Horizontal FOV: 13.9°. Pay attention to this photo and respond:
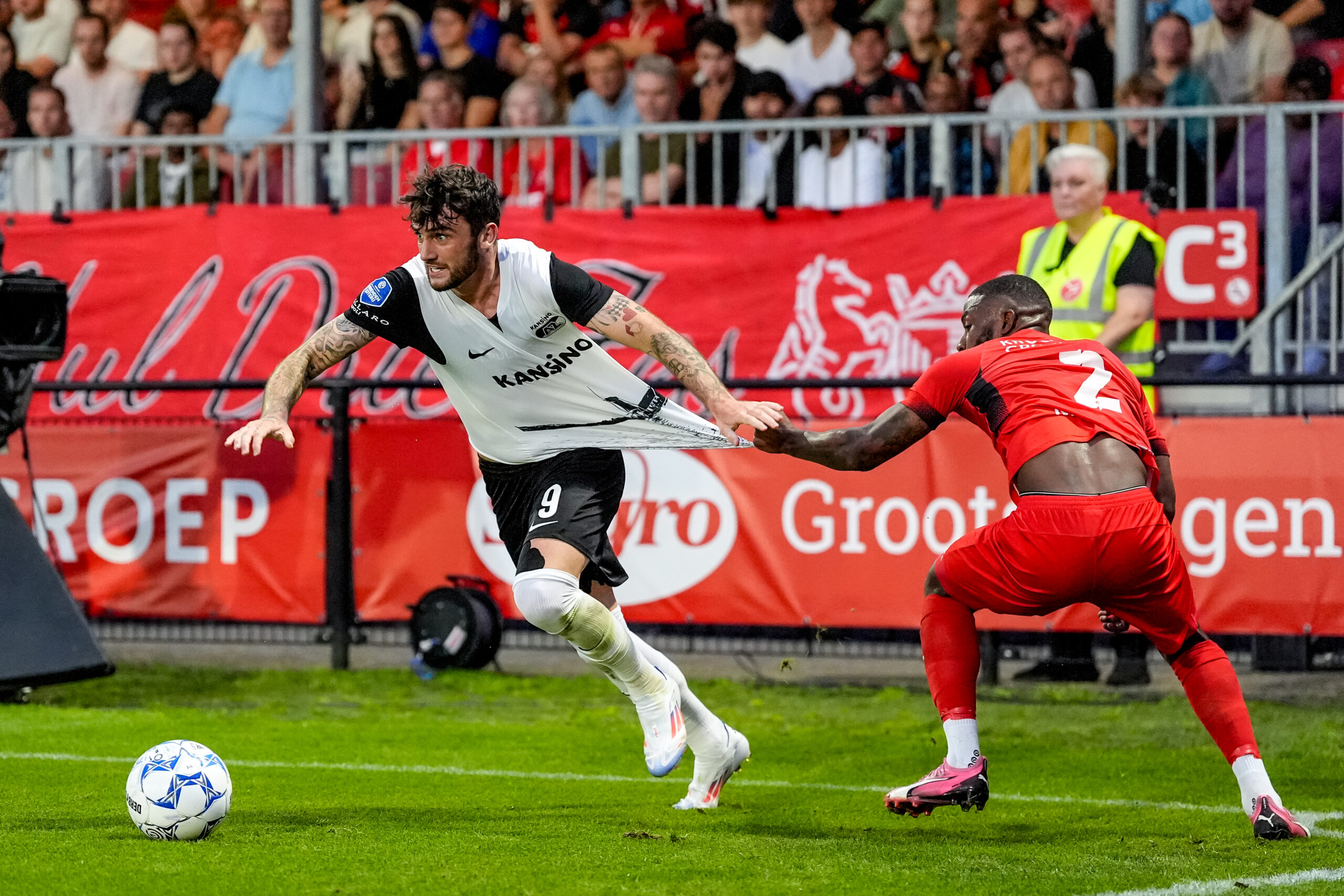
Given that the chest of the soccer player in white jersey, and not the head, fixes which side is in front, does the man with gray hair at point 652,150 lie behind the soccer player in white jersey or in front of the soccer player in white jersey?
behind

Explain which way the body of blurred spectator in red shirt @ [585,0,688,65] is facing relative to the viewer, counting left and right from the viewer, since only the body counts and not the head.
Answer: facing the viewer

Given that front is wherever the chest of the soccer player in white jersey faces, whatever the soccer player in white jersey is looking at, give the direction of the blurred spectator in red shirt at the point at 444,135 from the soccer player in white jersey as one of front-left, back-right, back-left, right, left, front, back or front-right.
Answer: back-right

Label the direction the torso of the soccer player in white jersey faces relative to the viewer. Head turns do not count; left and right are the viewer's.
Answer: facing the viewer and to the left of the viewer

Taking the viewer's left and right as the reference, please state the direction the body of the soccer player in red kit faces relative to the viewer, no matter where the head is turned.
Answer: facing away from the viewer and to the left of the viewer
